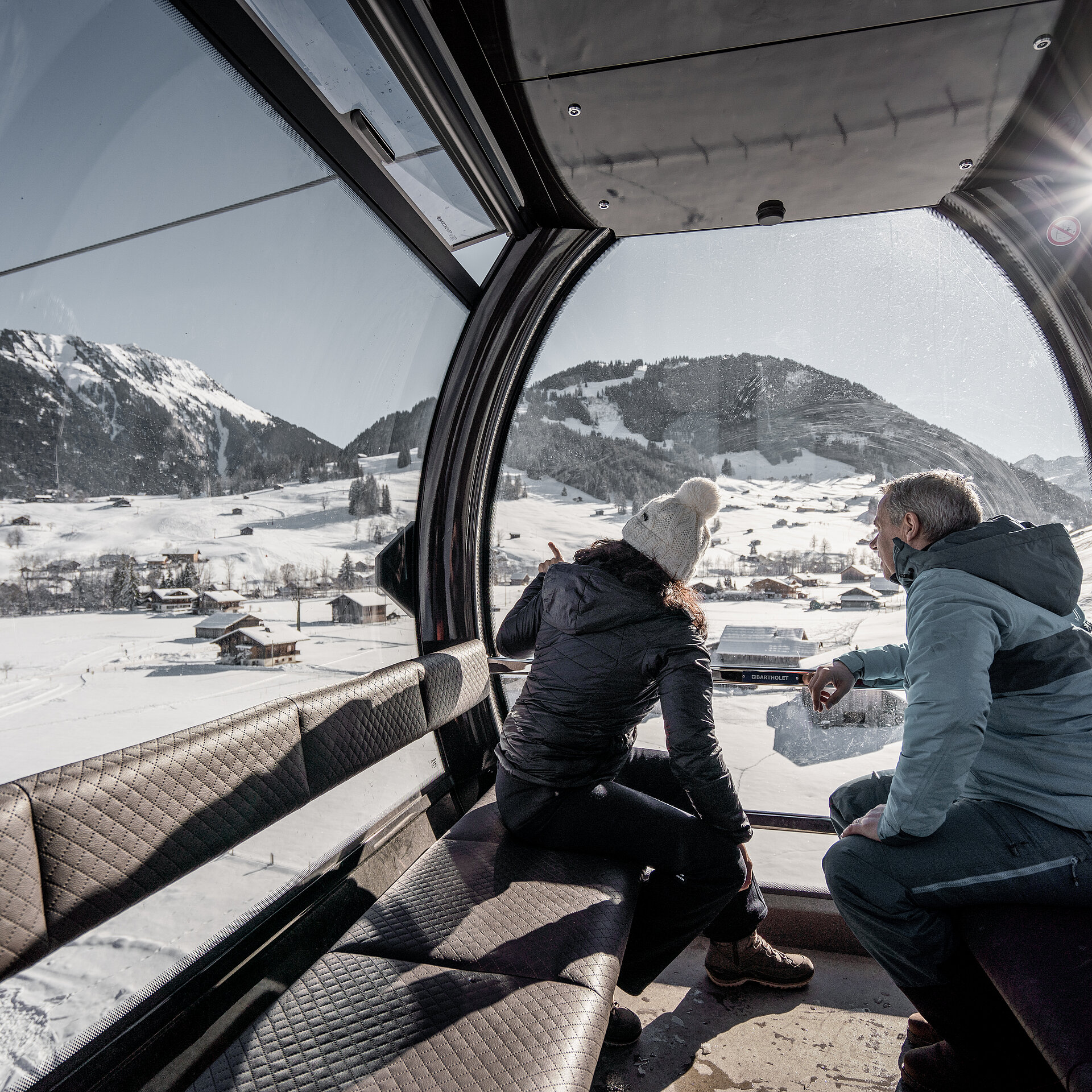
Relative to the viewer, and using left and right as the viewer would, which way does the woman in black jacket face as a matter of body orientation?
facing away from the viewer and to the right of the viewer

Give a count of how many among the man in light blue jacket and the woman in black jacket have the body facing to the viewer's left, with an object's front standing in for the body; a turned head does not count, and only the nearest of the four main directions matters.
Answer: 1

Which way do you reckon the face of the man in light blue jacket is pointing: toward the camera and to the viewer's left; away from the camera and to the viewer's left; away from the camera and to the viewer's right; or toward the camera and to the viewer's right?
away from the camera and to the viewer's left

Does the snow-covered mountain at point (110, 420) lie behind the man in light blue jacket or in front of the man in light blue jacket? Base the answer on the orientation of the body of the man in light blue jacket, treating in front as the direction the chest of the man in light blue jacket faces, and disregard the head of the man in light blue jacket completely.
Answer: in front

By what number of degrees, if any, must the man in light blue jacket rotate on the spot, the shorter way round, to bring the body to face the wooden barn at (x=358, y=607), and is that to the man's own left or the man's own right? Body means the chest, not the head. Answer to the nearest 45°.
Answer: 0° — they already face it

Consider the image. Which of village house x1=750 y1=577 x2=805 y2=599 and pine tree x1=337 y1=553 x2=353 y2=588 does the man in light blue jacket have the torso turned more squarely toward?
the pine tree

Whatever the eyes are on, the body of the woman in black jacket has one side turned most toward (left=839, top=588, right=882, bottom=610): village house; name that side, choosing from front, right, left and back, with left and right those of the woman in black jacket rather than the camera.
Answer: front

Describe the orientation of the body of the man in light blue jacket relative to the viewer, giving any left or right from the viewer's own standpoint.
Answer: facing to the left of the viewer

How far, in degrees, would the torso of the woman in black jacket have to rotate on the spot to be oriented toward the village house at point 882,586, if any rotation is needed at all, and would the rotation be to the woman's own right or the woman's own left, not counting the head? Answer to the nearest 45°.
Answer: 0° — they already face it

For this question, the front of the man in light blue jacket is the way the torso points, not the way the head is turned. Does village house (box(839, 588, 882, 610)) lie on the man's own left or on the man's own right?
on the man's own right

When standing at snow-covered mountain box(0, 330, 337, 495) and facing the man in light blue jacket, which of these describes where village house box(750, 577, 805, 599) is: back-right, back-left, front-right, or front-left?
front-left

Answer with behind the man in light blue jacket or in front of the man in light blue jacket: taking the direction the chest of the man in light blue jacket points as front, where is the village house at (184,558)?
in front
